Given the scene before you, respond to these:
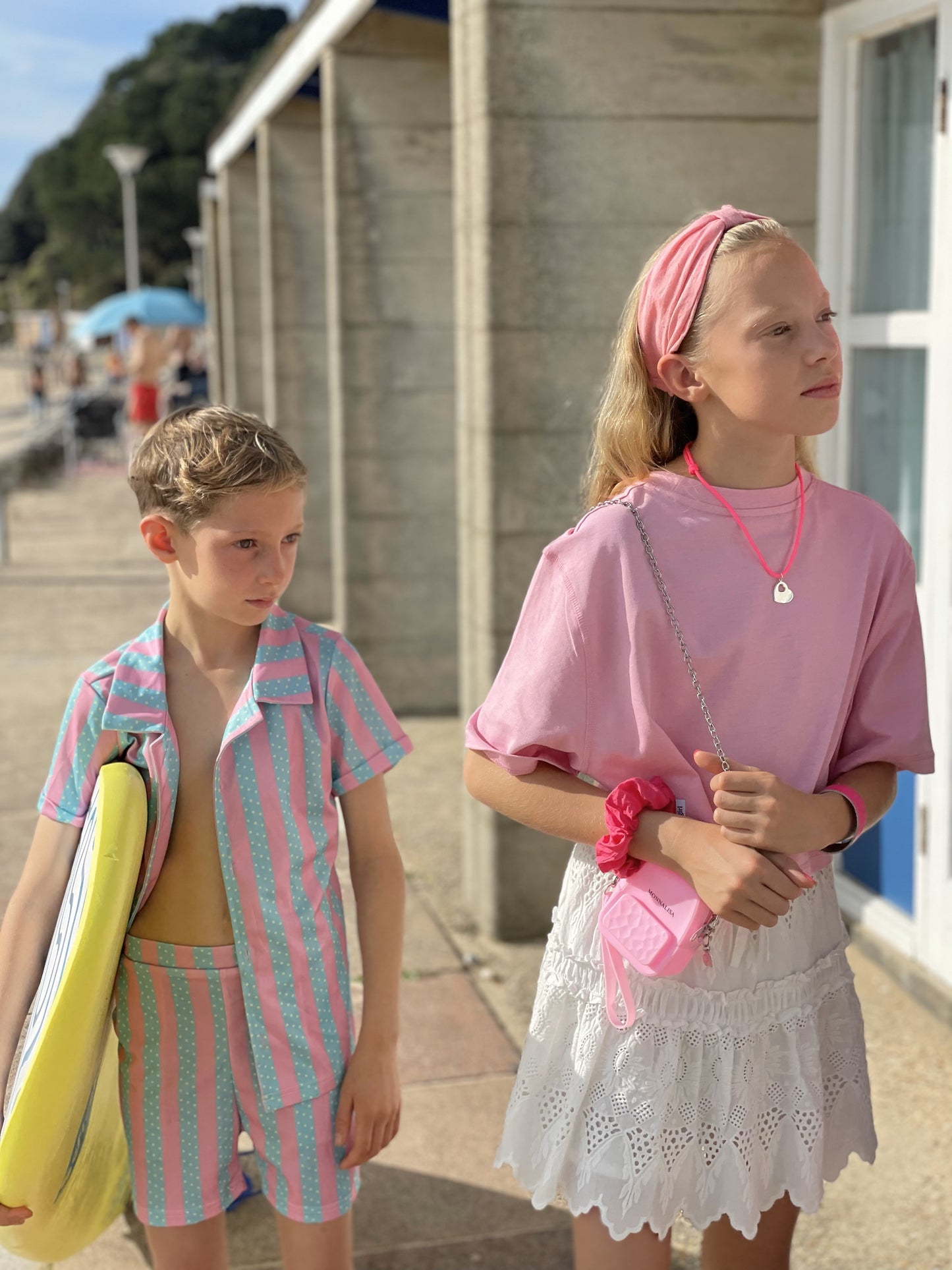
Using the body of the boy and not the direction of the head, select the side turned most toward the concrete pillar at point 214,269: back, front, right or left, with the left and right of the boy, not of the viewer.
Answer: back

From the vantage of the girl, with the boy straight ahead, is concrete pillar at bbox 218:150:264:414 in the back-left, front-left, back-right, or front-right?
front-right

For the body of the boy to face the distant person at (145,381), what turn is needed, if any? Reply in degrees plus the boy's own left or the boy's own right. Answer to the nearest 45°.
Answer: approximately 180°

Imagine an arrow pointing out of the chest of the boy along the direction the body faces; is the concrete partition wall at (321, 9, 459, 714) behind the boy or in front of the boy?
behind

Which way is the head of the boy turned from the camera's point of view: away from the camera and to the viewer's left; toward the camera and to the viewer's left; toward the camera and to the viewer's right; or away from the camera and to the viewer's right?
toward the camera and to the viewer's right

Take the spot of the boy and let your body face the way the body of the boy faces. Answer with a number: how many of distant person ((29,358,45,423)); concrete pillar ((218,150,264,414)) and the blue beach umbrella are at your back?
3

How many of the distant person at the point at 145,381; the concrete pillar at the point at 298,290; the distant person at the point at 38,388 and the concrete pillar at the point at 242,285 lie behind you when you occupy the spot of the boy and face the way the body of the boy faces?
4

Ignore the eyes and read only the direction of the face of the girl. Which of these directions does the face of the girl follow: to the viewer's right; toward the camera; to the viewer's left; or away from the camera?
to the viewer's right

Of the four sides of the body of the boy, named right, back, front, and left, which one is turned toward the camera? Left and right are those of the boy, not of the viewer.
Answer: front

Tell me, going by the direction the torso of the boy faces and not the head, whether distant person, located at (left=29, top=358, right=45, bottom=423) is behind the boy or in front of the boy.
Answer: behind

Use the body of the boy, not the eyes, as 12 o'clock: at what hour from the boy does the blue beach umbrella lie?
The blue beach umbrella is roughly at 6 o'clock from the boy.

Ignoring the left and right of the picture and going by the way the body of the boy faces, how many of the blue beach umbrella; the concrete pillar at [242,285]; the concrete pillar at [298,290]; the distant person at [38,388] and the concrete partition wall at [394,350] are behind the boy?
5

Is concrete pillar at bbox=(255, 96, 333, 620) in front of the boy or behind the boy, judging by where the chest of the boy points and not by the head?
behind
